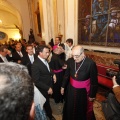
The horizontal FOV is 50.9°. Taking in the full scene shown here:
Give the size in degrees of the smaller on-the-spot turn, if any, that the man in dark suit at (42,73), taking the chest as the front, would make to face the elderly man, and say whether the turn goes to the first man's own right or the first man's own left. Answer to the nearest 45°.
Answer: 0° — they already face them

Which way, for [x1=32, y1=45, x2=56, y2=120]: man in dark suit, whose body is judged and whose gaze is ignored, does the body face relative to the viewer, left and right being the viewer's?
facing to the right of the viewer
